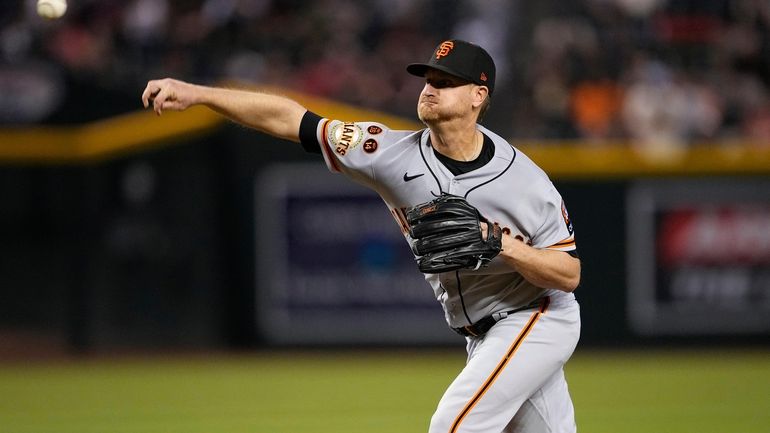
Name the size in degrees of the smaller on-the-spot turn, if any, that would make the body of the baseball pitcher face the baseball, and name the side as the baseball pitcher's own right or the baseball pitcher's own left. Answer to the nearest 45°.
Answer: approximately 45° to the baseball pitcher's own right

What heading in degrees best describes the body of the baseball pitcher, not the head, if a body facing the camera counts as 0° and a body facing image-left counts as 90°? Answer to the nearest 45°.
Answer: approximately 45°
